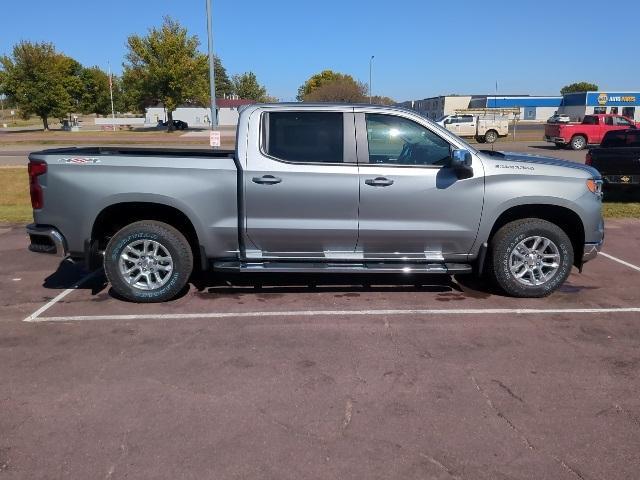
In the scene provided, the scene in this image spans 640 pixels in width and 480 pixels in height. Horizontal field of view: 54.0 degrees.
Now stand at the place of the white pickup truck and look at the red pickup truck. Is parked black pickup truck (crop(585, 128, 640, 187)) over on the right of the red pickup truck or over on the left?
right

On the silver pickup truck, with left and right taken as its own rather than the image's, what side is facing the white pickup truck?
left

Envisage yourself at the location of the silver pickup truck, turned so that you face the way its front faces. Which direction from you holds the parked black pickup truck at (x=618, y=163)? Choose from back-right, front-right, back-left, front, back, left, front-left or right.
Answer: front-left

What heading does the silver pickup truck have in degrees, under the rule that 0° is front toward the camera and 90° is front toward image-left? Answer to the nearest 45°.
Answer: approximately 270°

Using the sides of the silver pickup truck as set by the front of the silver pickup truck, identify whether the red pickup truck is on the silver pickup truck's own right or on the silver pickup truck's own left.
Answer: on the silver pickup truck's own left
